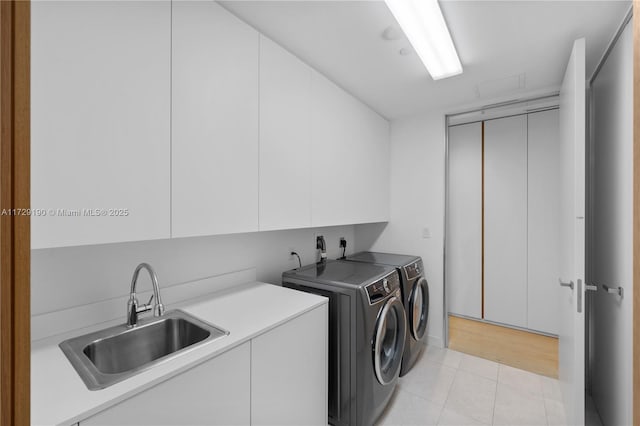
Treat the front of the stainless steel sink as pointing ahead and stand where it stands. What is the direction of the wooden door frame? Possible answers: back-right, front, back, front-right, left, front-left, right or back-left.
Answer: front-right

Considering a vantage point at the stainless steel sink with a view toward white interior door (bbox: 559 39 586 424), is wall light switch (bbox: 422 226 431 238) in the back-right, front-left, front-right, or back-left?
front-left

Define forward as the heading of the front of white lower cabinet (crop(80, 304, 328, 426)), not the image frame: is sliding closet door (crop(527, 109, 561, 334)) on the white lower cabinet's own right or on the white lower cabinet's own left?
on the white lower cabinet's own left

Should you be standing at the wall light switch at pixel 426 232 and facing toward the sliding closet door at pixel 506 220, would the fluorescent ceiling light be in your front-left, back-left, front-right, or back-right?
back-right

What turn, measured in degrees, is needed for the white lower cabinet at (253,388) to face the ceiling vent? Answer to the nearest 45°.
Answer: approximately 45° to its left

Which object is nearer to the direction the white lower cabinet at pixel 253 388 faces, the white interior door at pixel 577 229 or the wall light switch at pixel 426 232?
the white interior door

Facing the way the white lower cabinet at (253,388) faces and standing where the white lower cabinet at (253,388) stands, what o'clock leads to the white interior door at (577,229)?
The white interior door is roughly at 11 o'clock from the white lower cabinet.

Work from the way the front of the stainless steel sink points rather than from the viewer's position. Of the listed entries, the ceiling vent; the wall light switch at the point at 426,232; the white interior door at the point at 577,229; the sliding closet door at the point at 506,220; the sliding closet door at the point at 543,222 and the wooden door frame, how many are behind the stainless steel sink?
0

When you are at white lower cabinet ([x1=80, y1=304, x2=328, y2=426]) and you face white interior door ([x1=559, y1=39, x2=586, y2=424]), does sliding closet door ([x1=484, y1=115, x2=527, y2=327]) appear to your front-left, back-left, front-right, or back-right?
front-left

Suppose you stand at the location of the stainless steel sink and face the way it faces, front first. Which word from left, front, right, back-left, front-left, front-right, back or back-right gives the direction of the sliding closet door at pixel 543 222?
front-left

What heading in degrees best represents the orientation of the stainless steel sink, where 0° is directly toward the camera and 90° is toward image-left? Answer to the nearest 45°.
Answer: approximately 315°

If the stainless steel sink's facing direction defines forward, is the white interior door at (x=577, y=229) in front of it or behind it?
in front

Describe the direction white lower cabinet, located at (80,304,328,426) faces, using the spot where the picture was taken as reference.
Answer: facing the viewer and to the right of the viewer
